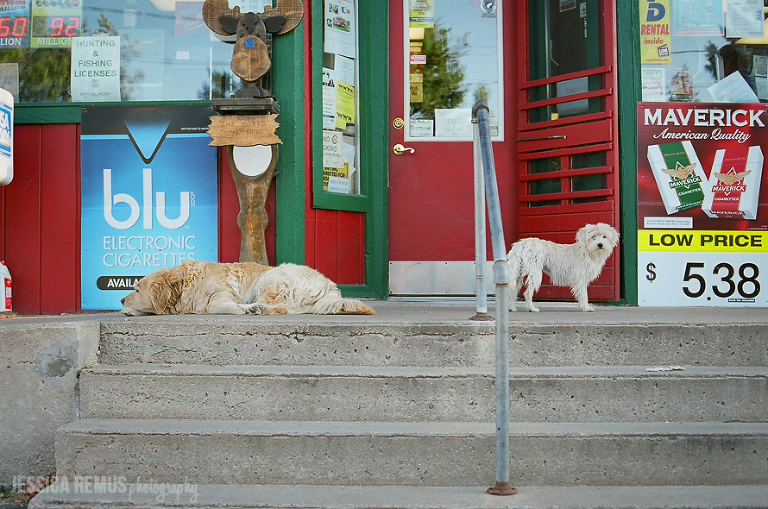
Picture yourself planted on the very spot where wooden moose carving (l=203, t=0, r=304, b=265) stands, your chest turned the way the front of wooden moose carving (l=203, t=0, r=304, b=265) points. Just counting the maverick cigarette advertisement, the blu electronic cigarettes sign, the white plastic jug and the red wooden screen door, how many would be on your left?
2

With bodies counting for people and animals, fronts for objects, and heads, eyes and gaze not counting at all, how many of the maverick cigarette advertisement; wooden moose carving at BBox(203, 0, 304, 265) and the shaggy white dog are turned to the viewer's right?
1

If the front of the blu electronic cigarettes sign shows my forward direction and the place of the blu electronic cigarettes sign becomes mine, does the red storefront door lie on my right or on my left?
on my left

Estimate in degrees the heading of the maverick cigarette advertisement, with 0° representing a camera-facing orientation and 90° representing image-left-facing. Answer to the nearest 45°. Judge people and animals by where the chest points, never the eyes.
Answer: approximately 0°

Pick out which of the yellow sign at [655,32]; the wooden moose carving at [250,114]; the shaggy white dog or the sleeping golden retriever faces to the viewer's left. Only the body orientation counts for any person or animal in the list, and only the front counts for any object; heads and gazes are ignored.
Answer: the sleeping golden retriever

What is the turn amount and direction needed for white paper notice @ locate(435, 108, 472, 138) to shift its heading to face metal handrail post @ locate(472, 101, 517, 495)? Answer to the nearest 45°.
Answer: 0° — it already faces it

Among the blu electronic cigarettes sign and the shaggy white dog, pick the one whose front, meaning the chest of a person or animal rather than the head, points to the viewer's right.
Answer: the shaggy white dog

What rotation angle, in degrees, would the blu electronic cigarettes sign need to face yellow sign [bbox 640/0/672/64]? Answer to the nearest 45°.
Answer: approximately 90° to its left

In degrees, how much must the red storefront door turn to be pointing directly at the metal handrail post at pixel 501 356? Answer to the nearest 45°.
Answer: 0° — it already faces it
